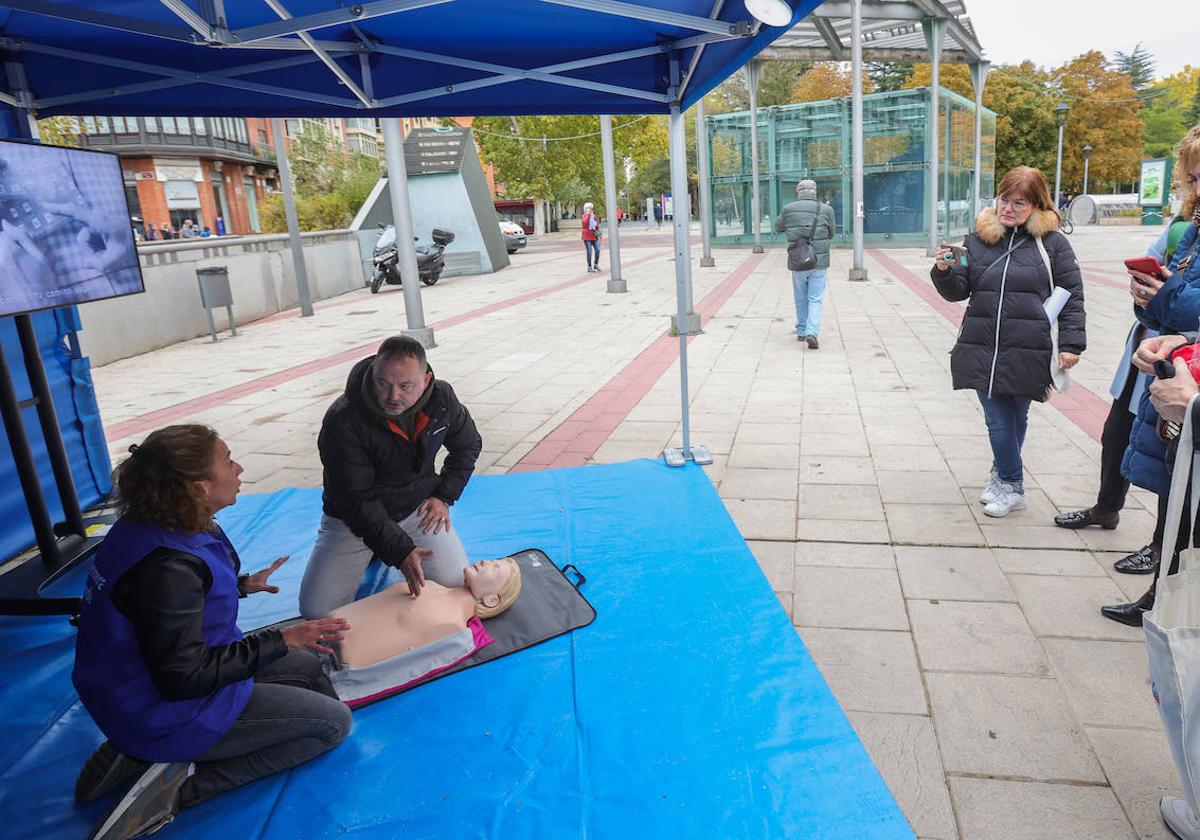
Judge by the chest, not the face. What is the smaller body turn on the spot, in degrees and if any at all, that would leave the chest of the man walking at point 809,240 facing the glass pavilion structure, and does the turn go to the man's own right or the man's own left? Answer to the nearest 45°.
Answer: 0° — they already face it

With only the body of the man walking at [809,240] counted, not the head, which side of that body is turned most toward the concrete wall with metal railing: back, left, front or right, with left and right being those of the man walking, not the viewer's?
left

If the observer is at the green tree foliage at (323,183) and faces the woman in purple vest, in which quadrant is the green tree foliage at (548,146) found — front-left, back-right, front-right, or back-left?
back-left

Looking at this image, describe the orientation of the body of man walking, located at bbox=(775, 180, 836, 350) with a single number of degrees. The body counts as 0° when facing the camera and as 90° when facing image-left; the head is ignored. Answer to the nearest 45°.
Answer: approximately 180°

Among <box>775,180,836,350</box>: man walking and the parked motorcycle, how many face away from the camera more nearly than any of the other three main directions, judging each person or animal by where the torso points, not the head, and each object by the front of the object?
1

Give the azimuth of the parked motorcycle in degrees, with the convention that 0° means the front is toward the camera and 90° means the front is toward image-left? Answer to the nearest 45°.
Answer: approximately 45°

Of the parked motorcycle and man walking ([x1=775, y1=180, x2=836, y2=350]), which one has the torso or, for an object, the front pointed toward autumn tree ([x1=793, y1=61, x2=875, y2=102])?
the man walking

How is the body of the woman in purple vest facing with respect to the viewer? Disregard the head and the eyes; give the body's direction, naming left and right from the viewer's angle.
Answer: facing to the right of the viewer

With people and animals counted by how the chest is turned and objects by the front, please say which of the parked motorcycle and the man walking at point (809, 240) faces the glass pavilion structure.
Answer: the man walking

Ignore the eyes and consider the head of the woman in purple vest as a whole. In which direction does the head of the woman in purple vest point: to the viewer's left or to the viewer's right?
to the viewer's right

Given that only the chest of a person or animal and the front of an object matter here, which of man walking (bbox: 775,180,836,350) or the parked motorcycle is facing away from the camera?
the man walking

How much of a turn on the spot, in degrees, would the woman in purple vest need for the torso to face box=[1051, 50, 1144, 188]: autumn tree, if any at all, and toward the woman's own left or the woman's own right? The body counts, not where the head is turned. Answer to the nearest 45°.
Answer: approximately 45° to the woman's own left

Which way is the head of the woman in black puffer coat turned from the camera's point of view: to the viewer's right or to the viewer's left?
to the viewer's left
